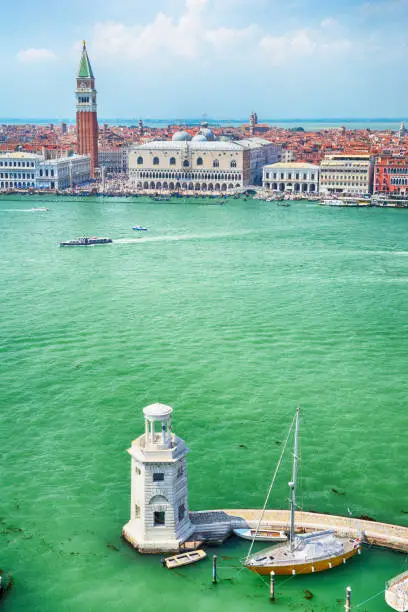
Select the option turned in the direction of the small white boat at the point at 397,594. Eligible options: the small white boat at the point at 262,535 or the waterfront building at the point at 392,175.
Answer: the waterfront building

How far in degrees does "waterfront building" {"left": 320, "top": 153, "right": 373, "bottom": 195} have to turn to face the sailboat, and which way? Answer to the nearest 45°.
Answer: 0° — it already faces it

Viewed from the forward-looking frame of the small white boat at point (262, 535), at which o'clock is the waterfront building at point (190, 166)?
The waterfront building is roughly at 3 o'clock from the small white boat.

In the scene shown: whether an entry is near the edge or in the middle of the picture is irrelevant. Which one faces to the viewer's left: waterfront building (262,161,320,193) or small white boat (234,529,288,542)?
the small white boat

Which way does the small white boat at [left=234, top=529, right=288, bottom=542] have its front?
to the viewer's left

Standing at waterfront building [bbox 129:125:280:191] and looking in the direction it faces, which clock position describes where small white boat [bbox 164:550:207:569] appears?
The small white boat is roughly at 12 o'clock from the waterfront building.

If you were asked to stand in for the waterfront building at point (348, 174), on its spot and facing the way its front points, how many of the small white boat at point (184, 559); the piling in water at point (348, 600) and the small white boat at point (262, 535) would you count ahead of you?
3

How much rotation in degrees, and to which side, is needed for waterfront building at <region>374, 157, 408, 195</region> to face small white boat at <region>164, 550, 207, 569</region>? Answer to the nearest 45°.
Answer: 0° — it already faces it

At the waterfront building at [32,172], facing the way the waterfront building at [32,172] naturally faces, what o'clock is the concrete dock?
The concrete dock is roughly at 12 o'clock from the waterfront building.
